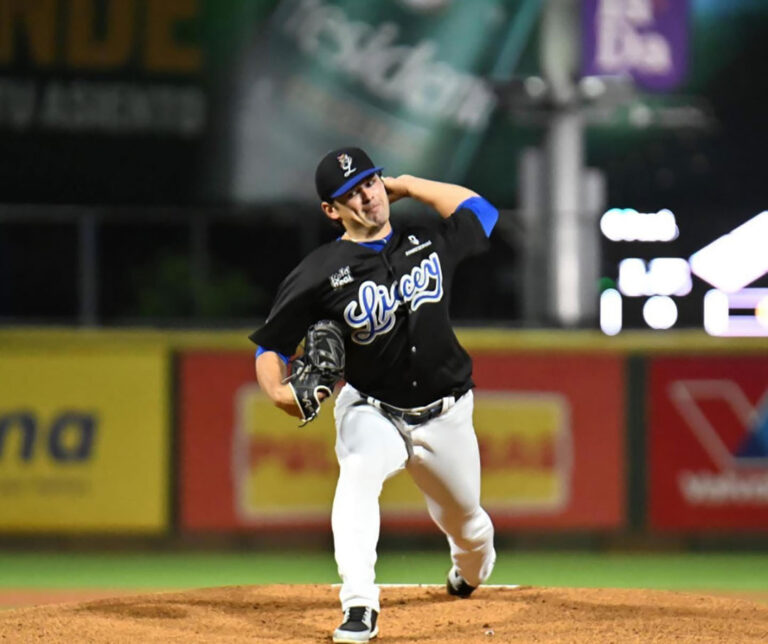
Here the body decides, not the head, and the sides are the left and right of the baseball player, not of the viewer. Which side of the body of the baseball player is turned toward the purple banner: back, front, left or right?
back

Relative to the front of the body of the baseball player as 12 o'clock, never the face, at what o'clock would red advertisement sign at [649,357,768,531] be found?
The red advertisement sign is roughly at 7 o'clock from the baseball player.

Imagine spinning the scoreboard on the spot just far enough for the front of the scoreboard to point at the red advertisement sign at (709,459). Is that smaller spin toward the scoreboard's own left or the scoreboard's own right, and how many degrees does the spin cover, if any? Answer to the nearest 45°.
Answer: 0° — it already faces it

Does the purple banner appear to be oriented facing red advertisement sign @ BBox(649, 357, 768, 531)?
yes

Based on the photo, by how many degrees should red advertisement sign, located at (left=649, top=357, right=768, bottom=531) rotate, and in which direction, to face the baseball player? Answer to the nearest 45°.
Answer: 0° — it already faces them

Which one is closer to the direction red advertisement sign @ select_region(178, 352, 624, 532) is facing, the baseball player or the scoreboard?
the baseball player

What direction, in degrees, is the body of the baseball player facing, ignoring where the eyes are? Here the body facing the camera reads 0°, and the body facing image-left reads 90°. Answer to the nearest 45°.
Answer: approximately 0°

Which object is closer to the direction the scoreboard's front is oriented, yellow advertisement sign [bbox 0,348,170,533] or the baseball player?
the baseball player

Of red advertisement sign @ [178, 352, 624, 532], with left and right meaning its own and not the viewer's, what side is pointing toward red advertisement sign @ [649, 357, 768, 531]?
left

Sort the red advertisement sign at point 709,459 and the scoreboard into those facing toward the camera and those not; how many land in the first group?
2
